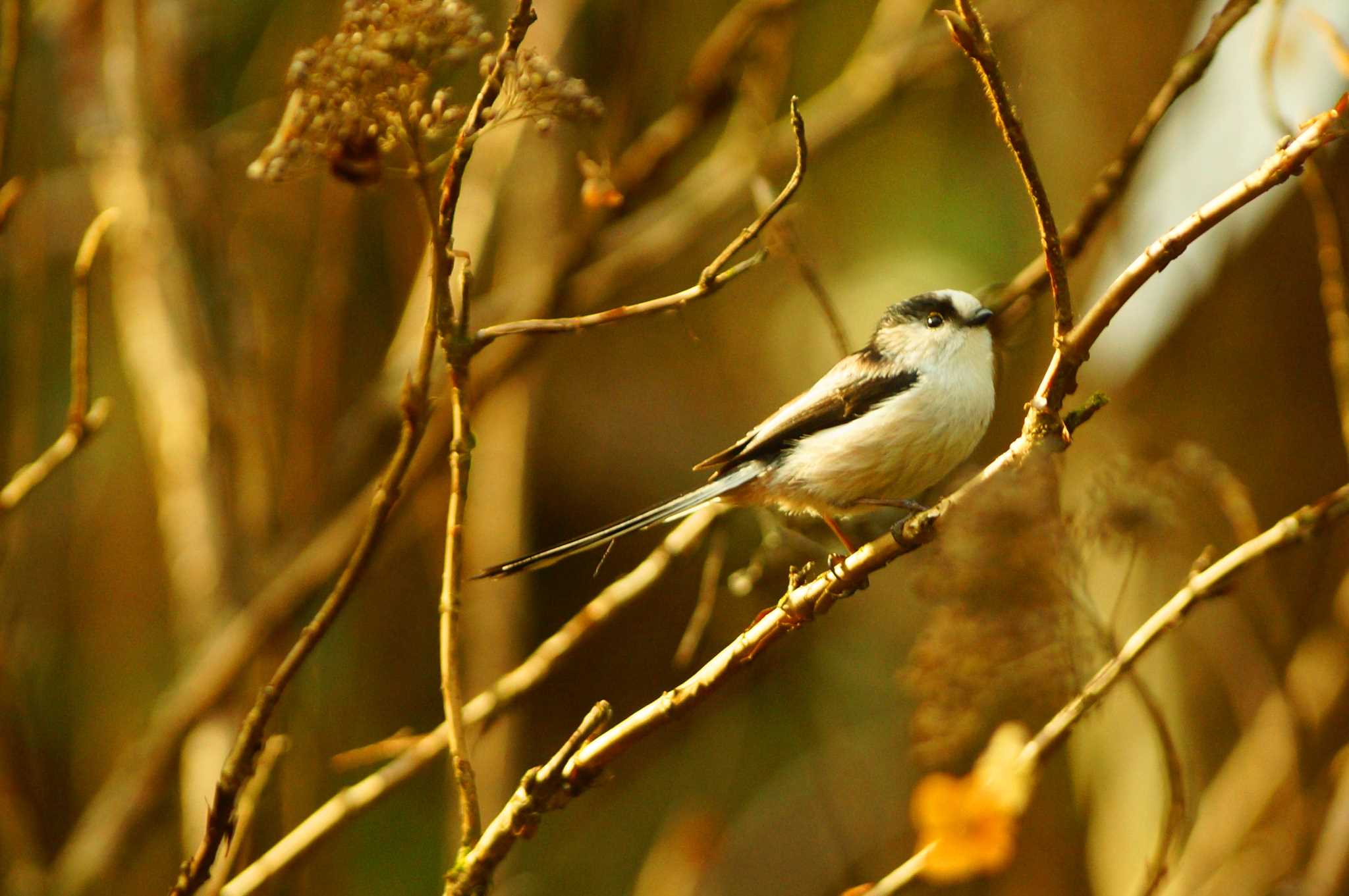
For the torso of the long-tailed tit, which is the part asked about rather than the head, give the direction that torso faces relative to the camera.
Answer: to the viewer's right

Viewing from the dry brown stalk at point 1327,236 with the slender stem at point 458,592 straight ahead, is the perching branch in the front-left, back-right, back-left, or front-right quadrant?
front-left

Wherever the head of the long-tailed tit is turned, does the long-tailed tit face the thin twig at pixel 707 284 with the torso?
no

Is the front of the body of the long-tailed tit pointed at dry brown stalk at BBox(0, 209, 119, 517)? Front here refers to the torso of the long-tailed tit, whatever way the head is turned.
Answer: no

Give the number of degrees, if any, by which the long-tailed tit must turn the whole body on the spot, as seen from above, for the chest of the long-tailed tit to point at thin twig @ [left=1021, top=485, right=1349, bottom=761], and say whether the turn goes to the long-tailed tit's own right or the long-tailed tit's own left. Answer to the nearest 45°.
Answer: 0° — it already faces it

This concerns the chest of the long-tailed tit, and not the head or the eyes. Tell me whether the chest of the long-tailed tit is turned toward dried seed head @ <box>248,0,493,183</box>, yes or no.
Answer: no
